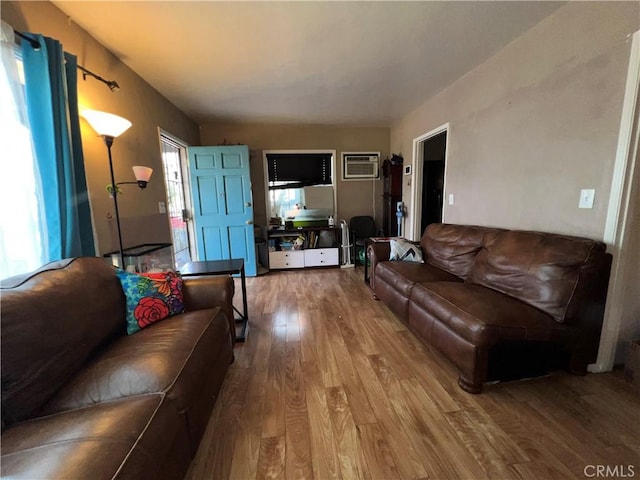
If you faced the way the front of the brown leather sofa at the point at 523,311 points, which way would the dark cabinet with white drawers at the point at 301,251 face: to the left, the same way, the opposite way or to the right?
to the left

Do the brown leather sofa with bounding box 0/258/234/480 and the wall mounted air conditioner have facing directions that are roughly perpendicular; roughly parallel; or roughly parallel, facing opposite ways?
roughly perpendicular

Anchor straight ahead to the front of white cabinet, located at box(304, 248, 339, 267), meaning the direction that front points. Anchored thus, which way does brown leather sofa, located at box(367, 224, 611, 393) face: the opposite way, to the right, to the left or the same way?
to the right

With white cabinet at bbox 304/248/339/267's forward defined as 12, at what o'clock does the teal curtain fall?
The teal curtain is roughly at 1 o'clock from the white cabinet.

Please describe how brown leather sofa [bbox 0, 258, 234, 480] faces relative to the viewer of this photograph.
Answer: facing the viewer and to the right of the viewer

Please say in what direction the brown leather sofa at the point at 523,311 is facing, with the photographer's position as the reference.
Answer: facing the viewer and to the left of the viewer

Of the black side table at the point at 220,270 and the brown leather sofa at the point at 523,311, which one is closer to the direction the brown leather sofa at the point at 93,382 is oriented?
the brown leather sofa

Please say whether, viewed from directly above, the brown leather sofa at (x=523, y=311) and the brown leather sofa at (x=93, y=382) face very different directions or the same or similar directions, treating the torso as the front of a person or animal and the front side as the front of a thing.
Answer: very different directions

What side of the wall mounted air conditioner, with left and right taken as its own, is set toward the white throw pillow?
front

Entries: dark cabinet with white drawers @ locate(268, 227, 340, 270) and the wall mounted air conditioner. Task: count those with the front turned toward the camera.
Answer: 2

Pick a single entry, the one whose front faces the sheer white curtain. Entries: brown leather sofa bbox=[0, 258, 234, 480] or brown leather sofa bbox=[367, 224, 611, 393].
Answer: brown leather sofa bbox=[367, 224, 611, 393]

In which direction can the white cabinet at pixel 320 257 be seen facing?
toward the camera

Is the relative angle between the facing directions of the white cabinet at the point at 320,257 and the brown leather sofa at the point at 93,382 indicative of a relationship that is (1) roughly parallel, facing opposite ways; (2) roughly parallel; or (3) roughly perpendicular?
roughly perpendicular

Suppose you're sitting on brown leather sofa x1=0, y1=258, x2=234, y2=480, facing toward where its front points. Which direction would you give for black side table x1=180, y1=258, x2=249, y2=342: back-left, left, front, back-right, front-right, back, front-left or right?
left

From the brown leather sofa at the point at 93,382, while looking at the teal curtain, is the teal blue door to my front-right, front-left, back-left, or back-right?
front-right

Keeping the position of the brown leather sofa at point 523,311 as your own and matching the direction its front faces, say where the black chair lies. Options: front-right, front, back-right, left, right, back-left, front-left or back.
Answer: right

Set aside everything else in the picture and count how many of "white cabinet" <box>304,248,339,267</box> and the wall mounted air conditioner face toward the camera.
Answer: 2

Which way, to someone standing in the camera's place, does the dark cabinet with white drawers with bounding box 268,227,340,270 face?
facing the viewer
